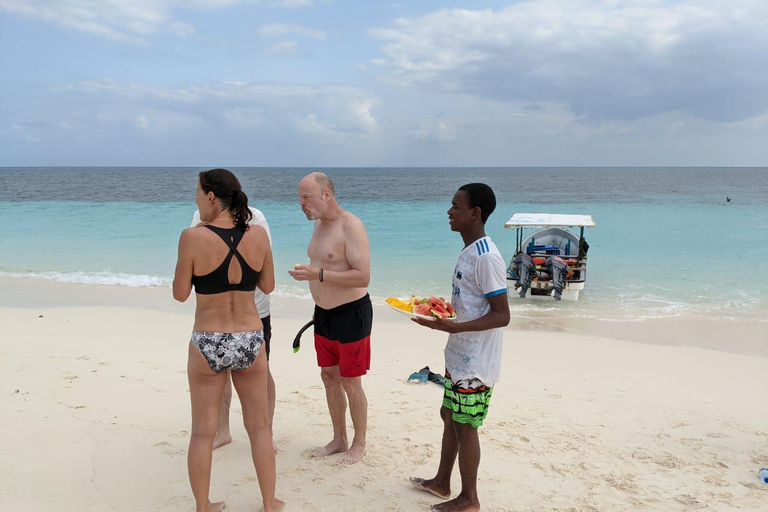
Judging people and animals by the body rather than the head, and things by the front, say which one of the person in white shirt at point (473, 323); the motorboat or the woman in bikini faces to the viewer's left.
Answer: the person in white shirt

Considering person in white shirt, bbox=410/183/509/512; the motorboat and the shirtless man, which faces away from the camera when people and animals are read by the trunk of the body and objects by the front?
the motorboat

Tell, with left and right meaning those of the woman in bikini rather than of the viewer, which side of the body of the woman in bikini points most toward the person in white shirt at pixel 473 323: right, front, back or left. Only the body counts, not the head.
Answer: right

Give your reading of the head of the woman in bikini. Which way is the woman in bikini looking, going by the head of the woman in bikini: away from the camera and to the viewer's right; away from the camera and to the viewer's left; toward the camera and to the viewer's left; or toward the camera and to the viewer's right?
away from the camera and to the viewer's left

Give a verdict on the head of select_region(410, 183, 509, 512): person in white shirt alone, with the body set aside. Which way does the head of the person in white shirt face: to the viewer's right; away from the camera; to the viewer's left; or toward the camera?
to the viewer's left

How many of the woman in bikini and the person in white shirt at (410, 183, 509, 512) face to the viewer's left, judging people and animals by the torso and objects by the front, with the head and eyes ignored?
1

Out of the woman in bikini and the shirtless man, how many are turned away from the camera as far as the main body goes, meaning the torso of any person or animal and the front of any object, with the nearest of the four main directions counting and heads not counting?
1

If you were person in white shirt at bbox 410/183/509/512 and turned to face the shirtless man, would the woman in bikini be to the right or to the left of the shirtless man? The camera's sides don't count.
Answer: left

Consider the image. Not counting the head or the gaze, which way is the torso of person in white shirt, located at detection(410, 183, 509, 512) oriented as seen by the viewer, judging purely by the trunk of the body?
to the viewer's left

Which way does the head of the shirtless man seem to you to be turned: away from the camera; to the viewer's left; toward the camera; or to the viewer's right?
to the viewer's left

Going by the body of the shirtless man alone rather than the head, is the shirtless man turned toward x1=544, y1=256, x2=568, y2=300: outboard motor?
no

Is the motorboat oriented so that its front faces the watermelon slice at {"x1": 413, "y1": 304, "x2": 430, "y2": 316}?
no

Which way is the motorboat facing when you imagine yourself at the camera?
facing away from the viewer

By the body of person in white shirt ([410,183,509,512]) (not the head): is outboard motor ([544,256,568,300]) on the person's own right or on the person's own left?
on the person's own right

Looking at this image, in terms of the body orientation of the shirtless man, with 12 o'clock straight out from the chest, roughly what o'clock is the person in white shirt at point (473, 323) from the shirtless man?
The person in white shirt is roughly at 9 o'clock from the shirtless man.

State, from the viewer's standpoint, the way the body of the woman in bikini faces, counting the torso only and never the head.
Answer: away from the camera

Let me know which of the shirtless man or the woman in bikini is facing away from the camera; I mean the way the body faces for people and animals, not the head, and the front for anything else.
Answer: the woman in bikini

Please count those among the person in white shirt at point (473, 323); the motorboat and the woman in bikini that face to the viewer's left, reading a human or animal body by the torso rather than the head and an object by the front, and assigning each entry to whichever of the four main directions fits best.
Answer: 1

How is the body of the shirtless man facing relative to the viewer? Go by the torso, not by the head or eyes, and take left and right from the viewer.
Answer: facing the viewer and to the left of the viewer
